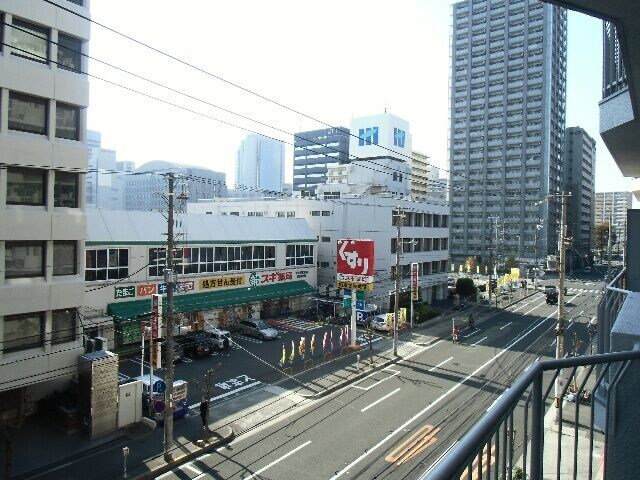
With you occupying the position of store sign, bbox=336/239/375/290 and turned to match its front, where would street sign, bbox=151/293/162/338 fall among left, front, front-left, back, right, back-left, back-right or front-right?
front-right

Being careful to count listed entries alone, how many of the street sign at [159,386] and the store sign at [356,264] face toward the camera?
2

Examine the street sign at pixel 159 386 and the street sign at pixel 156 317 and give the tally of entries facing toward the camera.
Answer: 2

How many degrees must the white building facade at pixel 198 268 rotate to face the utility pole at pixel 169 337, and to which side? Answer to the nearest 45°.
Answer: approximately 45° to its right

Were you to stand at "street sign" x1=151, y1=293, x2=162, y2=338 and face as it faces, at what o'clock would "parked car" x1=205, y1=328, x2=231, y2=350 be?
The parked car is roughly at 7 o'clock from the street sign.

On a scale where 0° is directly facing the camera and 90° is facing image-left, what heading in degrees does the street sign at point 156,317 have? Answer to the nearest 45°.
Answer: approximately 0°

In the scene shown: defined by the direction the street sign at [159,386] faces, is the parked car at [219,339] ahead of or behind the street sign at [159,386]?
behind

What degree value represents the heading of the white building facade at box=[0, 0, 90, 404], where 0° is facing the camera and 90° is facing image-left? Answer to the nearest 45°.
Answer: approximately 315°

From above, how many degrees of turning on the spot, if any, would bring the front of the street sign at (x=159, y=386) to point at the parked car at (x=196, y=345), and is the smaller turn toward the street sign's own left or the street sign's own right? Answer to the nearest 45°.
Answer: approximately 180°

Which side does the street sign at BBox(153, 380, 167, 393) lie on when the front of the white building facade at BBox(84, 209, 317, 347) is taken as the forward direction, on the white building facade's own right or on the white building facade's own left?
on the white building facade's own right

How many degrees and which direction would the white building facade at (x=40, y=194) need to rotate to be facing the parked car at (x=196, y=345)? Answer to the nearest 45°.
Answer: approximately 90° to its left
